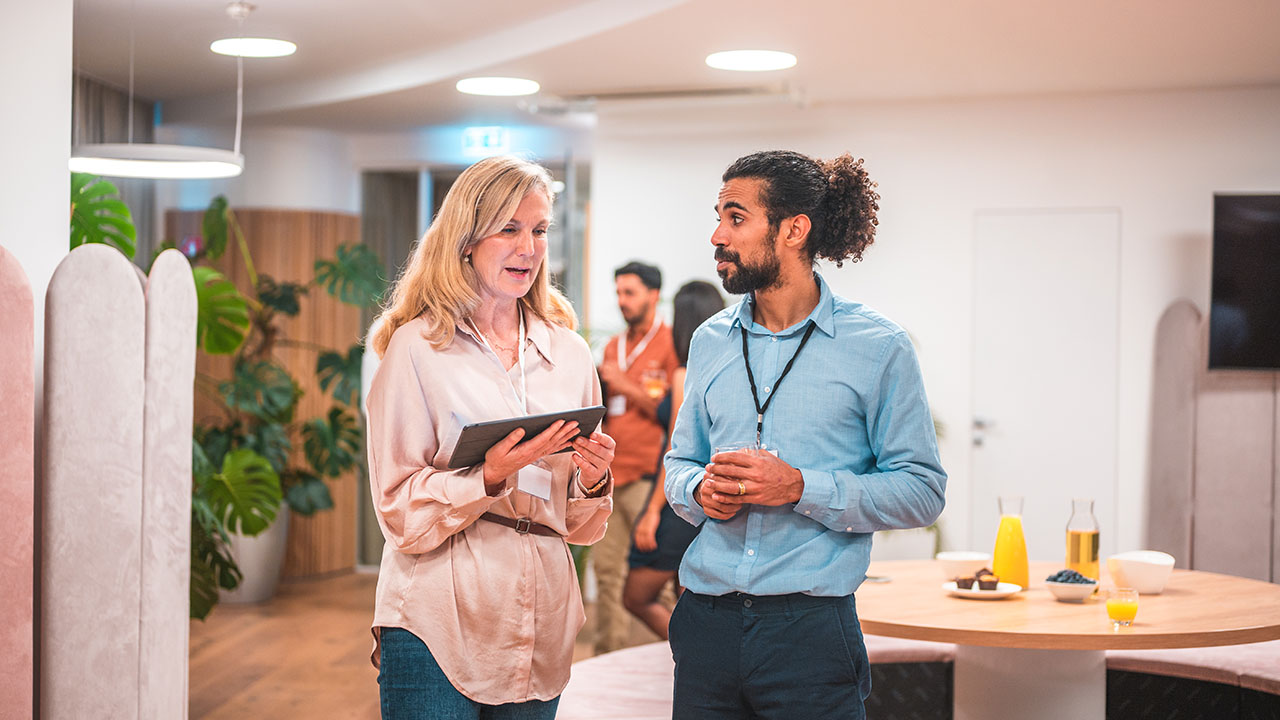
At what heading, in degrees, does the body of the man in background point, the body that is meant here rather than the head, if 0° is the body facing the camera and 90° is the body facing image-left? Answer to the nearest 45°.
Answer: approximately 45°

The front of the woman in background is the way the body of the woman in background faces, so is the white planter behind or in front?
in front

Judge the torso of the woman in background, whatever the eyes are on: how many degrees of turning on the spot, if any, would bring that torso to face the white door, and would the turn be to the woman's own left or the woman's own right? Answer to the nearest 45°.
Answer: approximately 90° to the woman's own right

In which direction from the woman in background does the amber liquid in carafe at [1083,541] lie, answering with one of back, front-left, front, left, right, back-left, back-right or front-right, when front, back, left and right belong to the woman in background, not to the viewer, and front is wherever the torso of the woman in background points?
back

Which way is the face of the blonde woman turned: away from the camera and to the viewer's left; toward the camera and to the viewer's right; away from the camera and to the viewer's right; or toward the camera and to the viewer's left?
toward the camera and to the viewer's right

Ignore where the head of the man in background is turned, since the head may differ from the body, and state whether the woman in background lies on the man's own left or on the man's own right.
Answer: on the man's own left

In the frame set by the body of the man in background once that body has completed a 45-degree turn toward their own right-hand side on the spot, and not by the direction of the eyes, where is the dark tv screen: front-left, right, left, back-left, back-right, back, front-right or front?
back

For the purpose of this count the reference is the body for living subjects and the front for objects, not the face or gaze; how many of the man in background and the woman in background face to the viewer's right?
0

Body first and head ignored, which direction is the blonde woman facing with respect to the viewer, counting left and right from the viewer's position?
facing the viewer and to the right of the viewer

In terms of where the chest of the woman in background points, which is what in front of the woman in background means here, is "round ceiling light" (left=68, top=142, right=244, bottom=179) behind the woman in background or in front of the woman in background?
in front

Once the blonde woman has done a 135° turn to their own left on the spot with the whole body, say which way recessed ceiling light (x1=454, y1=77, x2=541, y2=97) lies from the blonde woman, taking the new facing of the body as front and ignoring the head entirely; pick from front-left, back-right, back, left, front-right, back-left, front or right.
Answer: front

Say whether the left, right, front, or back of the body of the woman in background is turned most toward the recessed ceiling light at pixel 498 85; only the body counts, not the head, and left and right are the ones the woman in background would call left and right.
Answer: front

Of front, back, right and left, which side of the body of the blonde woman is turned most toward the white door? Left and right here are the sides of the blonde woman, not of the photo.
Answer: left

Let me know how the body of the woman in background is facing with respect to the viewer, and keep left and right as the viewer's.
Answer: facing away from the viewer and to the left of the viewer
